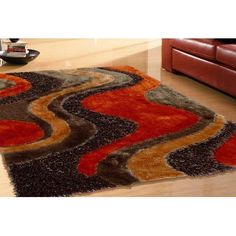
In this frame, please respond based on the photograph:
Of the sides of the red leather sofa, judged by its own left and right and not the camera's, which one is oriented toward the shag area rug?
front

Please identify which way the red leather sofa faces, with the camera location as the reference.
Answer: facing the viewer and to the left of the viewer
